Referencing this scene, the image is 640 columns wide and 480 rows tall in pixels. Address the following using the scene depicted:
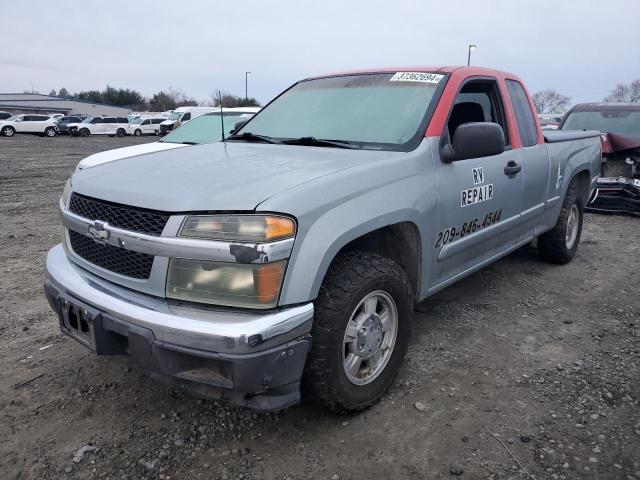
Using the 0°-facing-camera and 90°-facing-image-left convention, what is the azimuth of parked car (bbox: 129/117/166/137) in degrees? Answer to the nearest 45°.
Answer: approximately 45°

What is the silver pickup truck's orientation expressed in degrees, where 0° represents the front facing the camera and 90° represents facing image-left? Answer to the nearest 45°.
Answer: approximately 45°

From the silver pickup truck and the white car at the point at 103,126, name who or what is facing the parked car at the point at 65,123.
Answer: the white car

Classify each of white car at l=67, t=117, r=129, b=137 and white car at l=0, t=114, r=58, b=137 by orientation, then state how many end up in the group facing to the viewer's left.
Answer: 2

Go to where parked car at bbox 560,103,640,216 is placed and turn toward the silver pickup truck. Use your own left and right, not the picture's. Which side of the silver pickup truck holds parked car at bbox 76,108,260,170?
right

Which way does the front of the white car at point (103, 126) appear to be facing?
to the viewer's left

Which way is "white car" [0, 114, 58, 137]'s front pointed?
to the viewer's left
